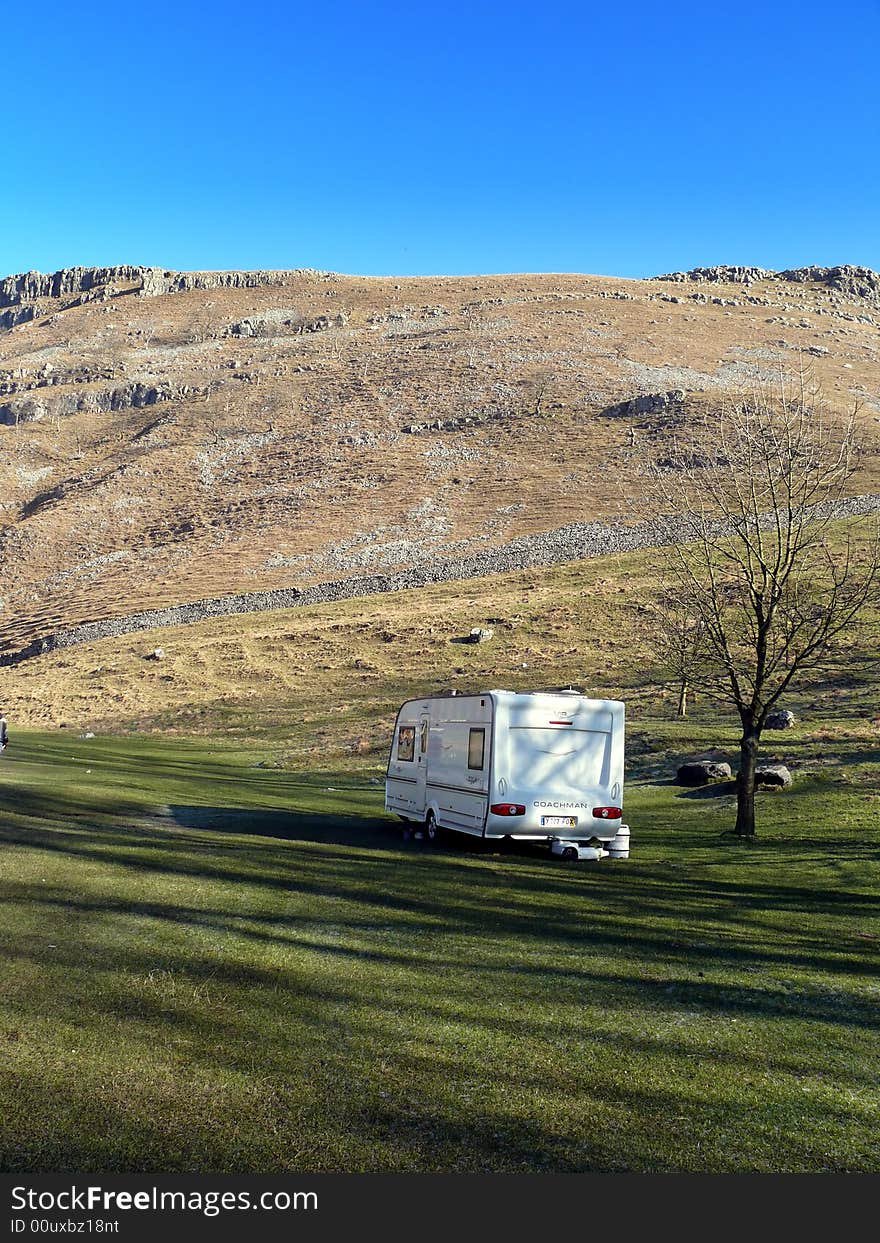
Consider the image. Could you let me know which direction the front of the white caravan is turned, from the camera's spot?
facing away from the viewer and to the left of the viewer

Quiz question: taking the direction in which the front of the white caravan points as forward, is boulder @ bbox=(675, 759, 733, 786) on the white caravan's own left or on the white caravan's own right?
on the white caravan's own right

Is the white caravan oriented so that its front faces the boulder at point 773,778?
no
